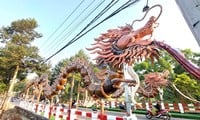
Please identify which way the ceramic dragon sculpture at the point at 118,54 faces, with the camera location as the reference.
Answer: facing to the right of the viewer

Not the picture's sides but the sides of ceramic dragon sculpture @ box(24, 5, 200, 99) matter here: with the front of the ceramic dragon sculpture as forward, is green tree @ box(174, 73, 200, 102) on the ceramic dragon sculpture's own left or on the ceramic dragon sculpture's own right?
on the ceramic dragon sculpture's own left

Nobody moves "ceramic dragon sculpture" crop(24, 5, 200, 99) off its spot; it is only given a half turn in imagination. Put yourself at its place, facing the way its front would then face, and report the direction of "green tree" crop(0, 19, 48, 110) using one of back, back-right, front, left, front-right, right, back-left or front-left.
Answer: front-right
